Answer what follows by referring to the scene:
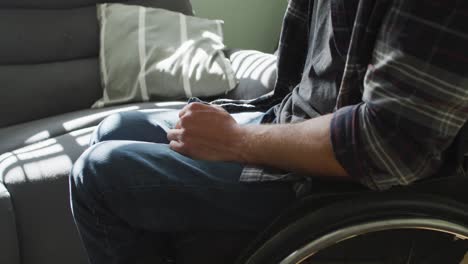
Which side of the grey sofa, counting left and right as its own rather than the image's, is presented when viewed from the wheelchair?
front

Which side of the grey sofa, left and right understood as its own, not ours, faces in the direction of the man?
front

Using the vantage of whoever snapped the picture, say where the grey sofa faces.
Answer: facing the viewer and to the right of the viewer
